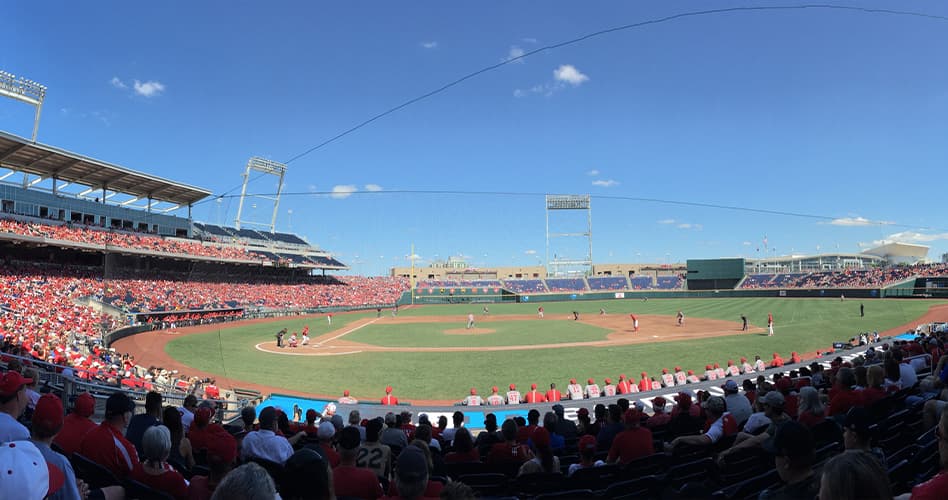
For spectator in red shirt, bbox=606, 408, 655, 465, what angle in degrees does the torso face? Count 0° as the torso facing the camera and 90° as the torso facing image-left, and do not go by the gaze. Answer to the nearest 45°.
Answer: approximately 180°

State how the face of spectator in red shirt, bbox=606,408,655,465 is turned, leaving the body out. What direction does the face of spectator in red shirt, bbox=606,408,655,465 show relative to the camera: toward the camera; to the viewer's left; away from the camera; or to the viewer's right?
away from the camera

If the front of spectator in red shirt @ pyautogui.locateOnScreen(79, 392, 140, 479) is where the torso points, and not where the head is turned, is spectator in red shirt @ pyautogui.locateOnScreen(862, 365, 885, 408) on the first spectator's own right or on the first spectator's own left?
on the first spectator's own right

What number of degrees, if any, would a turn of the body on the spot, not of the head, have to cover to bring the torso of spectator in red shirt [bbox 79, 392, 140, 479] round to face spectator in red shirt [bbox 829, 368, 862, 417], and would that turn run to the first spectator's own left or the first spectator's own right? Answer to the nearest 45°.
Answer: approximately 45° to the first spectator's own right

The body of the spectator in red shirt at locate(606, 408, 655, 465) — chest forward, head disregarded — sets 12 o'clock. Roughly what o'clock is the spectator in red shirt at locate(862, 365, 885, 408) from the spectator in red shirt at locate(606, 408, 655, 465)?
the spectator in red shirt at locate(862, 365, 885, 408) is roughly at 2 o'clock from the spectator in red shirt at locate(606, 408, 655, 465).

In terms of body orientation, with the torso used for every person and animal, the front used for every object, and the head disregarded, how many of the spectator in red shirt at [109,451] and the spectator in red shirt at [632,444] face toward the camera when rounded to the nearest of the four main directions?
0

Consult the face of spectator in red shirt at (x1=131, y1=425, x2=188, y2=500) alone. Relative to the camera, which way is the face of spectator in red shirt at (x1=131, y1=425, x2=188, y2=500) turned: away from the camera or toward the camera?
away from the camera

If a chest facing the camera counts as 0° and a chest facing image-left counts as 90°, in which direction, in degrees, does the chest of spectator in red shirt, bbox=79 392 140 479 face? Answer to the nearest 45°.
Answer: approximately 225°

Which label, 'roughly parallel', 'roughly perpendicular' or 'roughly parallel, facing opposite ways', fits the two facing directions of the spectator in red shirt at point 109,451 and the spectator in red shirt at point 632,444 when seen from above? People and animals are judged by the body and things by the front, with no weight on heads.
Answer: roughly parallel

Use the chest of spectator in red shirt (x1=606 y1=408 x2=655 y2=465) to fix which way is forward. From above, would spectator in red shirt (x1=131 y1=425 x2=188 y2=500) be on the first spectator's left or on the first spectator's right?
on the first spectator's left

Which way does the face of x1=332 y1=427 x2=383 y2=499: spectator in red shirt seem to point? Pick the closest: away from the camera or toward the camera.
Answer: away from the camera
